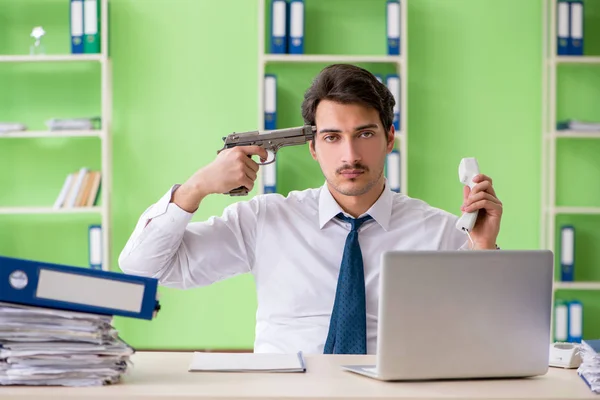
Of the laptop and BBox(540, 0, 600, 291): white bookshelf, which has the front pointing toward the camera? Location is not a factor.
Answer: the white bookshelf

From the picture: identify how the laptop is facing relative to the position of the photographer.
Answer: facing away from the viewer and to the left of the viewer

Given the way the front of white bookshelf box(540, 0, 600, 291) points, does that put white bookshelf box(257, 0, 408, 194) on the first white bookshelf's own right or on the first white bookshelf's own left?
on the first white bookshelf's own right

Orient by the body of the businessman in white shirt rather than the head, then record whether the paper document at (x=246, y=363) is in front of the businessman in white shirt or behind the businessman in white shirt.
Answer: in front

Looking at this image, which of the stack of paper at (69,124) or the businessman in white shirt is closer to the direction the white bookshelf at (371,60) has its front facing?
the businessman in white shirt

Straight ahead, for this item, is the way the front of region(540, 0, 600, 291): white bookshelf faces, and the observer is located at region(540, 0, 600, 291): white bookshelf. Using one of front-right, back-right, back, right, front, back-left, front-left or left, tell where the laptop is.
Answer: front

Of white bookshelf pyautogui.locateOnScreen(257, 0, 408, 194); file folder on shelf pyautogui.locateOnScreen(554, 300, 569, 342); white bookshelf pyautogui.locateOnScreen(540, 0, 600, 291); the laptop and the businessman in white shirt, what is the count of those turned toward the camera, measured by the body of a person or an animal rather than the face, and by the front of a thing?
4

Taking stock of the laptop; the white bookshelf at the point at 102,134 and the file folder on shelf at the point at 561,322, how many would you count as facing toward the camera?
2

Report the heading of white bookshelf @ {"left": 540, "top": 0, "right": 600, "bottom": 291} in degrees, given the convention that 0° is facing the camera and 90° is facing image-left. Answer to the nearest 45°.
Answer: approximately 0°

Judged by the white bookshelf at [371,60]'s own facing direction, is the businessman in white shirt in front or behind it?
in front

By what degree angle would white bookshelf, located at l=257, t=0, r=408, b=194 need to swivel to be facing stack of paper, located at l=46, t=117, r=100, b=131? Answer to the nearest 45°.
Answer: approximately 90° to its right

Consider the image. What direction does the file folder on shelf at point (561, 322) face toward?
toward the camera

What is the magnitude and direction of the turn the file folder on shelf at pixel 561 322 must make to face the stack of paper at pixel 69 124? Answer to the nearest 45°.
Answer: approximately 90° to its right

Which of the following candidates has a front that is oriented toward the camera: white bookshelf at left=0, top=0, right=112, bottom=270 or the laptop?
the white bookshelf

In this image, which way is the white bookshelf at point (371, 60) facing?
toward the camera

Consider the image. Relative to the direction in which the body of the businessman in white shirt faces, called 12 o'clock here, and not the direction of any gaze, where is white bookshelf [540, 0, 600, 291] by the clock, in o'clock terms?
The white bookshelf is roughly at 7 o'clock from the businessman in white shirt.

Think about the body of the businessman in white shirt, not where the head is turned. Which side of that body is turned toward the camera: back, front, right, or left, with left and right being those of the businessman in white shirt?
front
